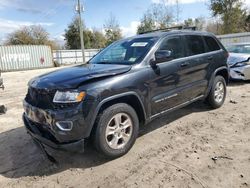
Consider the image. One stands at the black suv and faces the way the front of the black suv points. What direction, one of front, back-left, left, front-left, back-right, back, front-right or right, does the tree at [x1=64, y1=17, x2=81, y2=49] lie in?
back-right

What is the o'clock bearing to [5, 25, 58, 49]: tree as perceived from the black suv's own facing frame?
The tree is roughly at 4 o'clock from the black suv.

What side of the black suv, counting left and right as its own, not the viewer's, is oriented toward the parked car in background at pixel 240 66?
back

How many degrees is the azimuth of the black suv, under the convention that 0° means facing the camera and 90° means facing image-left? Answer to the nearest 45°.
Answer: approximately 45°

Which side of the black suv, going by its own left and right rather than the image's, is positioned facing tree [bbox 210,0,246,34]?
back
